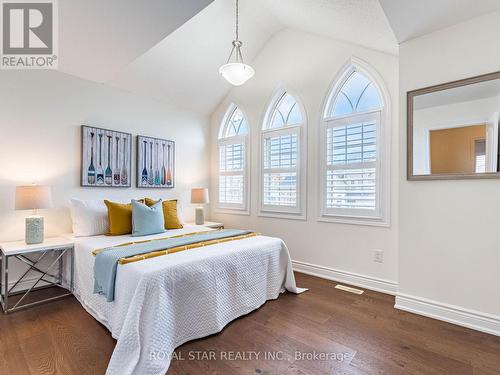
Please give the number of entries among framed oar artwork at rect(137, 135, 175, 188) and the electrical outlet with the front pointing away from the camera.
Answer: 0

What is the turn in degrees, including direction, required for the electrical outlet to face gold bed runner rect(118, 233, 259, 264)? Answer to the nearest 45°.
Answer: approximately 45° to its right

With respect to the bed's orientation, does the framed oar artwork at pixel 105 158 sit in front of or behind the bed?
behind

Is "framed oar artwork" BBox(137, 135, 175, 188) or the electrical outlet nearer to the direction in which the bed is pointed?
the electrical outlet

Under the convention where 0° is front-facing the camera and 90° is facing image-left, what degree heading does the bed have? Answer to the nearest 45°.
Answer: approximately 315°

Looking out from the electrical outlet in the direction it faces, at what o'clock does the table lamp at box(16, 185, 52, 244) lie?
The table lamp is roughly at 2 o'clock from the electrical outlet.

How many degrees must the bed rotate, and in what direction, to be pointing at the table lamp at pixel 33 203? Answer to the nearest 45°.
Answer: approximately 180°

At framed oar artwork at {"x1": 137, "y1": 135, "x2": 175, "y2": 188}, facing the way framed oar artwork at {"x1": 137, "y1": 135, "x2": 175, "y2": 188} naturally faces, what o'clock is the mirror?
The mirror is roughly at 12 o'clock from the framed oar artwork.

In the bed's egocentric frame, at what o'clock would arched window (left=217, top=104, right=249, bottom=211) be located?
The arched window is roughly at 8 o'clock from the bed.

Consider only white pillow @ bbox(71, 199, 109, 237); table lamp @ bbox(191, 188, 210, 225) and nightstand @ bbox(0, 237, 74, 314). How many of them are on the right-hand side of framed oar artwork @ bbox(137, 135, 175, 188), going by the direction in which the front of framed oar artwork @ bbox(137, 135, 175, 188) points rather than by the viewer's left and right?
2

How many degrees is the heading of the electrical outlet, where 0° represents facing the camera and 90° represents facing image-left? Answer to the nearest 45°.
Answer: approximately 0°

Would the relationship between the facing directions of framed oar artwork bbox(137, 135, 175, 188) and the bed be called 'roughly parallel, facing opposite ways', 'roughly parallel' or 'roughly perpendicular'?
roughly parallel

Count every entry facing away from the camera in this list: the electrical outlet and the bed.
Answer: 0

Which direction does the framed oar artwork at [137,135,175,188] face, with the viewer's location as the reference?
facing the viewer and to the right of the viewer

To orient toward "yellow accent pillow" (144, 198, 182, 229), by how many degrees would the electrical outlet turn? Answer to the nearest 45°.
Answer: approximately 90° to its right

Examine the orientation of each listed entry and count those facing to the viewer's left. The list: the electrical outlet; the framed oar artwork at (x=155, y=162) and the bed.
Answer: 0

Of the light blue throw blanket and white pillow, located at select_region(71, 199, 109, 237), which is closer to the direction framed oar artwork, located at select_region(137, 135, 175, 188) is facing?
the light blue throw blanket

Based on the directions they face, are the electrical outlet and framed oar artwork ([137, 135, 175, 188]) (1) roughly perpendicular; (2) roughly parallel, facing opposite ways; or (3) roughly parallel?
roughly perpendicular

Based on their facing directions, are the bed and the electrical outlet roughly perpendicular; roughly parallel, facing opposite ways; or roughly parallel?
roughly perpendicular
